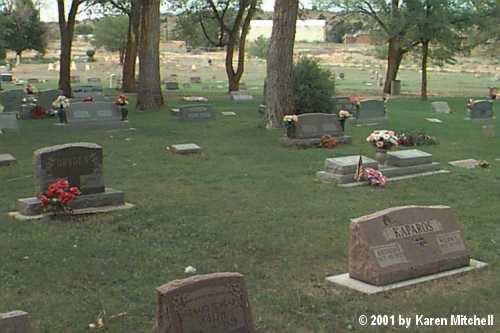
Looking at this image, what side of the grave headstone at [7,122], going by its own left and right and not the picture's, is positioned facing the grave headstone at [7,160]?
front

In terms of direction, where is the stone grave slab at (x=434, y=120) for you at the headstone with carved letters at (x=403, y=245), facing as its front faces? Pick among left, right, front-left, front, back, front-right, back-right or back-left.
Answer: back-left

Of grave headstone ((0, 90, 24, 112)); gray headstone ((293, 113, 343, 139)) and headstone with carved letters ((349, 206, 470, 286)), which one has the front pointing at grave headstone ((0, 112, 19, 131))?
grave headstone ((0, 90, 24, 112))

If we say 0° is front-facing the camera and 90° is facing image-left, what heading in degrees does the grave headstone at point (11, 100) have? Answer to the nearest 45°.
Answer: approximately 0°

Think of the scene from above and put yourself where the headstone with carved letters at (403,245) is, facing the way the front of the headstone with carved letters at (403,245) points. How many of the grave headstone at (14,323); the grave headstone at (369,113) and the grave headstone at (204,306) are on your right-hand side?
2

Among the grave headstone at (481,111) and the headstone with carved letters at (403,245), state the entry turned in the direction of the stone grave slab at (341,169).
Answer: the grave headstone

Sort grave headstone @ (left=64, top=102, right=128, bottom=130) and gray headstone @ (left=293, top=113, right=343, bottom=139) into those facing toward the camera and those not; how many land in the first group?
2

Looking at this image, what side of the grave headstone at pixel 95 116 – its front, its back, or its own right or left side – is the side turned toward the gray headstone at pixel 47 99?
back

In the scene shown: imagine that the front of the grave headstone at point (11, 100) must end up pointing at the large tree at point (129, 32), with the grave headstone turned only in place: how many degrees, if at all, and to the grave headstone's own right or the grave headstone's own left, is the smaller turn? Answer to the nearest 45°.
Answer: approximately 135° to the grave headstone's own left

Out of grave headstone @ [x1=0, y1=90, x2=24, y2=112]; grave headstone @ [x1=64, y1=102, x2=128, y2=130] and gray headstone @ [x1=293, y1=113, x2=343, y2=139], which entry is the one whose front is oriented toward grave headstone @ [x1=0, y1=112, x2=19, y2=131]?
grave headstone @ [x1=0, y1=90, x2=24, y2=112]

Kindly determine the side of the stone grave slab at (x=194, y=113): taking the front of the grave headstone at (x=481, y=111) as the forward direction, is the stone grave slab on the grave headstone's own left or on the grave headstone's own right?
on the grave headstone's own right

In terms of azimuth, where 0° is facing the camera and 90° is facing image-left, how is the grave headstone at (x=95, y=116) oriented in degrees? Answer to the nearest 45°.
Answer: approximately 0°

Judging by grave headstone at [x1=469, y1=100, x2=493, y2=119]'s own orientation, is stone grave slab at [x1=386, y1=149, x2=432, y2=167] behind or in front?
in front
